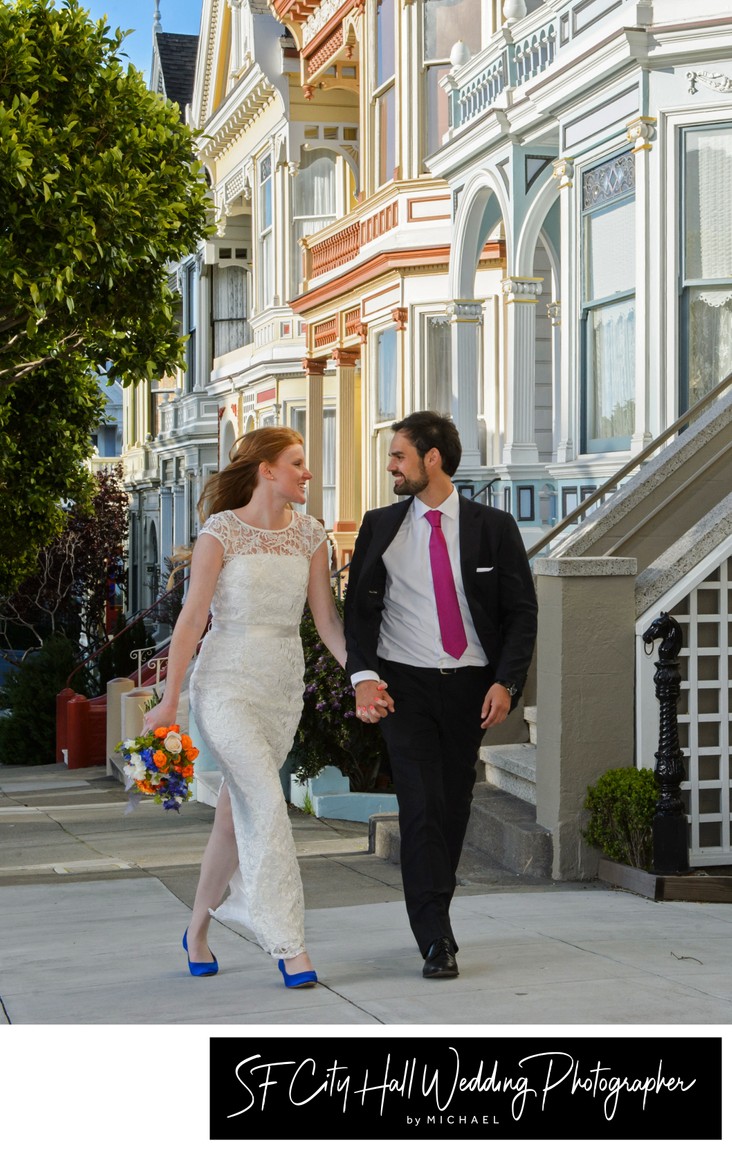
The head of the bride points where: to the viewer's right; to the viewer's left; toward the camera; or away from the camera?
to the viewer's right

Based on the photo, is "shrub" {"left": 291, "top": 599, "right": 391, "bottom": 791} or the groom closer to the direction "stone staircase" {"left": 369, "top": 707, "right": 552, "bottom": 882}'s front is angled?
the groom

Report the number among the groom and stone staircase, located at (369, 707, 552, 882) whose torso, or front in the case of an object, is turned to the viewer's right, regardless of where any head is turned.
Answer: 0

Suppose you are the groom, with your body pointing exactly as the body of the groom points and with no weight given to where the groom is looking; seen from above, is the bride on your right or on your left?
on your right

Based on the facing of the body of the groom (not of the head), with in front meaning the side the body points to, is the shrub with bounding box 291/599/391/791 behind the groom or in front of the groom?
behind

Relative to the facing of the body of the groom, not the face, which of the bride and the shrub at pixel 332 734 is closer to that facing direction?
the bride

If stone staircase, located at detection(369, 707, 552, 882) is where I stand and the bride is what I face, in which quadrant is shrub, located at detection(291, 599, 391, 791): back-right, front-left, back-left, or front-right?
back-right

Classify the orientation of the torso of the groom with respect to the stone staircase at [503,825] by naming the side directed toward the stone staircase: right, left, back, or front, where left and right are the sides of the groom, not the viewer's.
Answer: back

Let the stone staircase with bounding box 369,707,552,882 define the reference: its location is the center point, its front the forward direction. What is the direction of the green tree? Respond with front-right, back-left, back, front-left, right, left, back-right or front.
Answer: right

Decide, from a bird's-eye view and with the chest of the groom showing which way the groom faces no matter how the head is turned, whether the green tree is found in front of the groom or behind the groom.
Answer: behind
